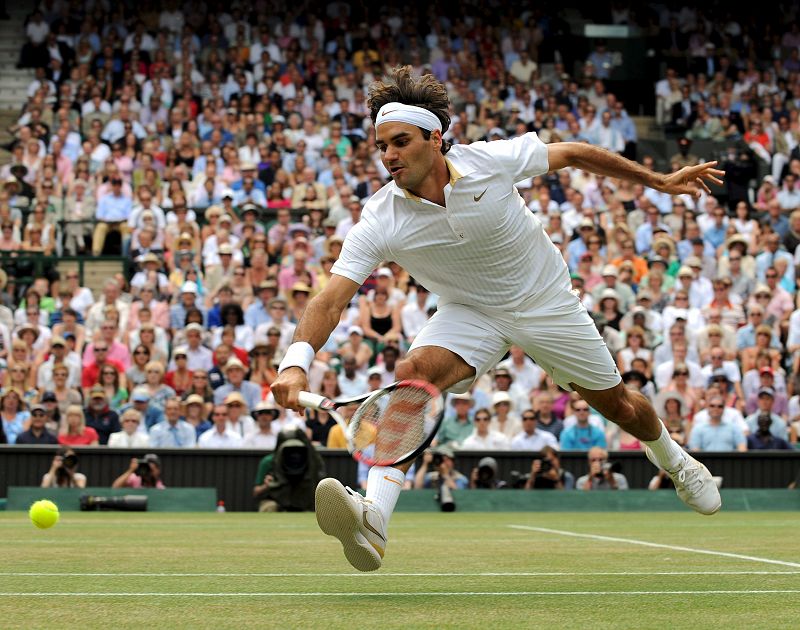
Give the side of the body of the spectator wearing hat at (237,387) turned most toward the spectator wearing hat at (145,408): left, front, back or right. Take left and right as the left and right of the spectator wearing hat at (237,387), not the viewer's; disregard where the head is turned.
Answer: right

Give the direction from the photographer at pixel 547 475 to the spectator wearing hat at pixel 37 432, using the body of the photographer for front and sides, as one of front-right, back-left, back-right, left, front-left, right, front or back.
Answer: right

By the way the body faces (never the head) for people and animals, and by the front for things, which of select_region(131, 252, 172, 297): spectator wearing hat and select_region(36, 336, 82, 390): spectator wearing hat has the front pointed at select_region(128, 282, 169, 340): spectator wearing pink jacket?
select_region(131, 252, 172, 297): spectator wearing hat

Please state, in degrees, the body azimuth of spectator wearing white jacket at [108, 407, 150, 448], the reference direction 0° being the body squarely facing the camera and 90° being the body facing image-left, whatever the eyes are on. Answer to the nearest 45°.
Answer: approximately 0°

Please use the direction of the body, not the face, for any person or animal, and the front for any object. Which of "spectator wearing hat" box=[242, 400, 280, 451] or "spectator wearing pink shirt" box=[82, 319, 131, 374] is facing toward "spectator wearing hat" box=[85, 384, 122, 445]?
"spectator wearing pink shirt" box=[82, 319, 131, 374]

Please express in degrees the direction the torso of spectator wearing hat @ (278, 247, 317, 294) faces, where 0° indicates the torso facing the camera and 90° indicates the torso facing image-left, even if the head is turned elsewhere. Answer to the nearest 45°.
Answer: approximately 0°

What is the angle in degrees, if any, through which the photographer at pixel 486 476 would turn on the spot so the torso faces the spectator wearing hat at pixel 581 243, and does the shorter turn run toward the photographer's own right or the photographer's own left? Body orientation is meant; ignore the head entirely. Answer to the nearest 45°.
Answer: approximately 180°

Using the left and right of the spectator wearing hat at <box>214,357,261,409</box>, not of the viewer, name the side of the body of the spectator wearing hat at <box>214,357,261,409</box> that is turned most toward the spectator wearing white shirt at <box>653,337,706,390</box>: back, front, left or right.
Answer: left
